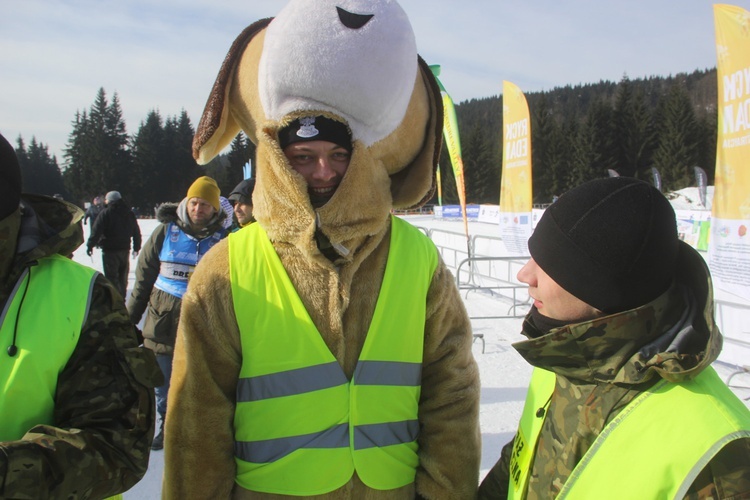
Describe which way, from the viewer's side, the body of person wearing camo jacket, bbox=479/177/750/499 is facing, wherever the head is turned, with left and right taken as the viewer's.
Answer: facing the viewer and to the left of the viewer

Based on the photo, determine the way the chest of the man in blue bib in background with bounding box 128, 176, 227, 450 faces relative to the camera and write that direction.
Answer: toward the camera

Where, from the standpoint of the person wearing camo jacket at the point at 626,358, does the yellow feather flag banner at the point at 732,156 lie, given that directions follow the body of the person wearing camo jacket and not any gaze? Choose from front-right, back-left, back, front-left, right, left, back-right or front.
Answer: back-right

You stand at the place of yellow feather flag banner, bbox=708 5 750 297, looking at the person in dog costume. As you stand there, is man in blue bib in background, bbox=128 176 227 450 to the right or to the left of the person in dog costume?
right

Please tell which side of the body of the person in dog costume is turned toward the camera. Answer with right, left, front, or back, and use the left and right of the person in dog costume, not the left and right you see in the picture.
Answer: front

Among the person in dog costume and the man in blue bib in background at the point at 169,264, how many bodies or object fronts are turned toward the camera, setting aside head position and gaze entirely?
2

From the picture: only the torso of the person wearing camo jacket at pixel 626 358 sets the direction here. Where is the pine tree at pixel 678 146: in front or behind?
behind

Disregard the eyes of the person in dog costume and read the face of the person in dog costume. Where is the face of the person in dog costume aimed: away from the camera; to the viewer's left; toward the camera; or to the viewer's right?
toward the camera

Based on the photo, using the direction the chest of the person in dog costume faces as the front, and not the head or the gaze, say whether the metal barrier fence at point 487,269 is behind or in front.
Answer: behind

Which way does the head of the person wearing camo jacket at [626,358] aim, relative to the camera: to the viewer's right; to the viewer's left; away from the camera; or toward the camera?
to the viewer's left

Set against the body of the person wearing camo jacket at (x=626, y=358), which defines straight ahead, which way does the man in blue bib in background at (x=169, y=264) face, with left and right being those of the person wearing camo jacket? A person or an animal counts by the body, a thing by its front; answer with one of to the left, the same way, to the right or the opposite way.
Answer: to the left

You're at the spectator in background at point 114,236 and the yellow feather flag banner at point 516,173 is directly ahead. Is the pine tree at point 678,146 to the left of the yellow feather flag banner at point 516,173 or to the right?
left
